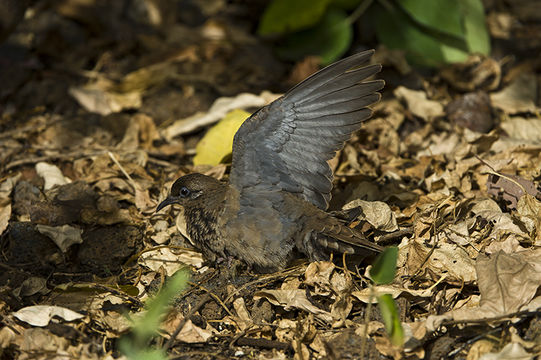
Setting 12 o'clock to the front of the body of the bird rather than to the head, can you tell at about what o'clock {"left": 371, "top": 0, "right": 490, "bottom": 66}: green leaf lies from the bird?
The green leaf is roughly at 4 o'clock from the bird.

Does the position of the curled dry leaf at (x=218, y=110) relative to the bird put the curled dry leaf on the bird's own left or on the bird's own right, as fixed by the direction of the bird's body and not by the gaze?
on the bird's own right

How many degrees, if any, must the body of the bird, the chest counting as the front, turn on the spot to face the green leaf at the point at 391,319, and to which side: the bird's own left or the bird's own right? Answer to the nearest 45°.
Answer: approximately 90° to the bird's own left

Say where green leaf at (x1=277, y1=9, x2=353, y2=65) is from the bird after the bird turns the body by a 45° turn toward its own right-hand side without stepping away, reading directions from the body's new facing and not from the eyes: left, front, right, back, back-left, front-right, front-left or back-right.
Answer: front-right

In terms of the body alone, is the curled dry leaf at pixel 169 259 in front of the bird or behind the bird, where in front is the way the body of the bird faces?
in front

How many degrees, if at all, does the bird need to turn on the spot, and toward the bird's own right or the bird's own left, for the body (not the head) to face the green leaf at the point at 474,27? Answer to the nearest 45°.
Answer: approximately 135° to the bird's own right

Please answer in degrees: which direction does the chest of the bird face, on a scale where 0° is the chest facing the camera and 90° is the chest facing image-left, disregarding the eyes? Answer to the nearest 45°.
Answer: approximately 90°

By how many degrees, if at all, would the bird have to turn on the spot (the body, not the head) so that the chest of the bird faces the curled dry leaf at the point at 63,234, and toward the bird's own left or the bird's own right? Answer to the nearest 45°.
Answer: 0° — it already faces it

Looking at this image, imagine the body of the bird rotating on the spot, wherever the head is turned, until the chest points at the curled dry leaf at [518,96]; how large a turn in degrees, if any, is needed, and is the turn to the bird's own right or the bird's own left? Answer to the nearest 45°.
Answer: approximately 135° to the bird's own right

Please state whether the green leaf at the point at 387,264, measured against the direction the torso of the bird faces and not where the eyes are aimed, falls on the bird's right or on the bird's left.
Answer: on the bird's left
